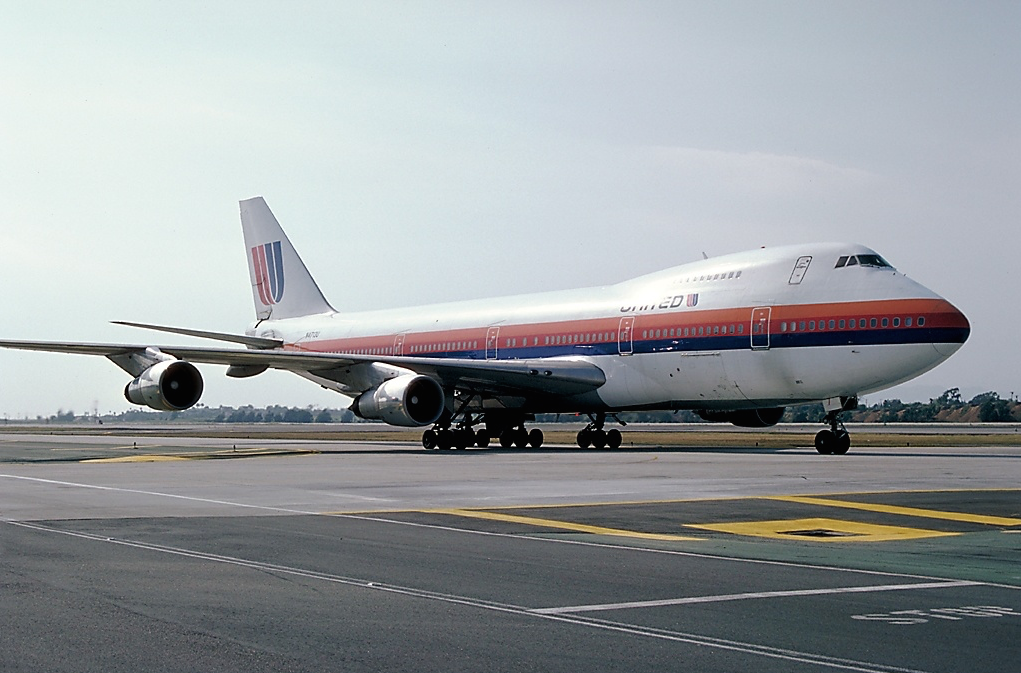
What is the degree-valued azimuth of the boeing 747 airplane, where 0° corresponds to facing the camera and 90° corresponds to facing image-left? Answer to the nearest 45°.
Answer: approximately 315°
